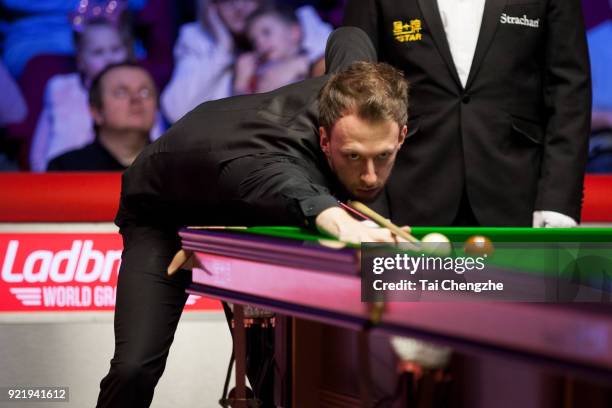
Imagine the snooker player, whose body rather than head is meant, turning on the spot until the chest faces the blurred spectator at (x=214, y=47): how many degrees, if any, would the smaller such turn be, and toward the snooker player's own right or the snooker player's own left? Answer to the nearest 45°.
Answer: approximately 135° to the snooker player's own left

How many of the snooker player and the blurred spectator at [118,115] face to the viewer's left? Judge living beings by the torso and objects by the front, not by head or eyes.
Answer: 0

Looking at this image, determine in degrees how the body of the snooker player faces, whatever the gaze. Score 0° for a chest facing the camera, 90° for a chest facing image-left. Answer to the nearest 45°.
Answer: approximately 315°

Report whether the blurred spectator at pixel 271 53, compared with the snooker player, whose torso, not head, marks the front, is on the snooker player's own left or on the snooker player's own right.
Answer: on the snooker player's own left

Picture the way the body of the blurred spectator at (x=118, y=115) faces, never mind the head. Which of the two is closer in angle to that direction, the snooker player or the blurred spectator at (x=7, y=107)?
the snooker player

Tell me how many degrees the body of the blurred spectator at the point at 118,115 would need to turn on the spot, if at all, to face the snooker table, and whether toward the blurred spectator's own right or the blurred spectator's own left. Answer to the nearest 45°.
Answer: approximately 45° to the blurred spectator's own right

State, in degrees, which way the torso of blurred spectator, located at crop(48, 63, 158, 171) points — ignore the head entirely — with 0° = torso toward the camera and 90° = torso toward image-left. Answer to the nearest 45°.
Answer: approximately 315°

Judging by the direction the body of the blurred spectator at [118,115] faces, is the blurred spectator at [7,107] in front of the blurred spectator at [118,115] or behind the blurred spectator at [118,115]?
behind

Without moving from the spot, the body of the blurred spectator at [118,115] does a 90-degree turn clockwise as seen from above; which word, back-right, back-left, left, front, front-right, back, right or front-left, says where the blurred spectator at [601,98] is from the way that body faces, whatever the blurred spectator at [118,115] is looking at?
back-left

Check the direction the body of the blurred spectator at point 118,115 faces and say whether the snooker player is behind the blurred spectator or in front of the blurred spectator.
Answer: in front
